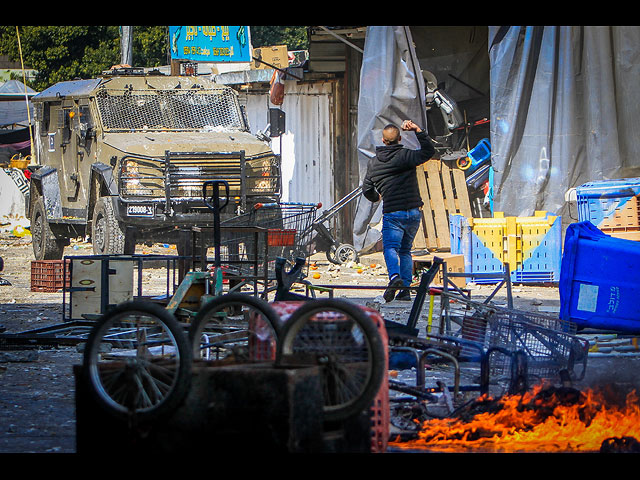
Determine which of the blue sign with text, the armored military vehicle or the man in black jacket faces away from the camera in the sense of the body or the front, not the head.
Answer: the man in black jacket

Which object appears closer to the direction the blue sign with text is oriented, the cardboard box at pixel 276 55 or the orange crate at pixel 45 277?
the orange crate

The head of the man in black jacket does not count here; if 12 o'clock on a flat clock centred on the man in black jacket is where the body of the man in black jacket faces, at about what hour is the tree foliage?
The tree foliage is roughly at 11 o'clock from the man in black jacket.

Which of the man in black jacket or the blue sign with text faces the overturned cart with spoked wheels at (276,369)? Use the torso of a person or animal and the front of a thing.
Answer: the blue sign with text

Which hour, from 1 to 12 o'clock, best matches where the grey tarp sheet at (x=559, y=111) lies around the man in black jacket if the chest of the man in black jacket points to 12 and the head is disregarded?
The grey tarp sheet is roughly at 1 o'clock from the man in black jacket.

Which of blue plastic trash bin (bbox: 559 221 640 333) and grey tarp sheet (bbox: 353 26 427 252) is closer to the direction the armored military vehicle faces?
the blue plastic trash bin

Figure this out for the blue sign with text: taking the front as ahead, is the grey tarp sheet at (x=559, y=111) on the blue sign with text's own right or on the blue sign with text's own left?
on the blue sign with text's own left

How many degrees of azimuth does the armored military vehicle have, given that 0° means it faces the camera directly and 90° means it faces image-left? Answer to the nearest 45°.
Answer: approximately 315°

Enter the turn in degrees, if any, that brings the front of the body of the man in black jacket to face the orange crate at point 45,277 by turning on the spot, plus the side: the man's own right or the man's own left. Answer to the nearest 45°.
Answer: approximately 90° to the man's own left

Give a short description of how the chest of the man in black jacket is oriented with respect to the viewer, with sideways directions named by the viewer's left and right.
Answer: facing away from the viewer

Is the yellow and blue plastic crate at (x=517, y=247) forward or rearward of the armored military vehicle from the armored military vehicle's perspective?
forward

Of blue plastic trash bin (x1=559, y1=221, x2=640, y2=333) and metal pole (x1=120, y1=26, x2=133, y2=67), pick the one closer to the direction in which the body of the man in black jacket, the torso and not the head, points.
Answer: the metal pole

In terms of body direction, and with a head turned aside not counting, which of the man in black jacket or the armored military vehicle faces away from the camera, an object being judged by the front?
the man in black jacket

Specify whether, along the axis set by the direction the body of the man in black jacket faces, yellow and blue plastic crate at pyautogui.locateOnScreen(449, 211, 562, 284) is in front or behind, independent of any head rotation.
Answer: in front

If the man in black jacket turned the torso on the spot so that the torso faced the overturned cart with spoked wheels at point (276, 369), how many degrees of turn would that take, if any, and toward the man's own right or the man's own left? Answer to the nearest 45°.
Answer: approximately 180°

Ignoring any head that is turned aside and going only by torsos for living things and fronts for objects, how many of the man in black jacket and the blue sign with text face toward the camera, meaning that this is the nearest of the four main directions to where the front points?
1

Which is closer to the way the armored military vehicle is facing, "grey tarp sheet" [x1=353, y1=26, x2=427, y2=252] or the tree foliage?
the grey tarp sheet
